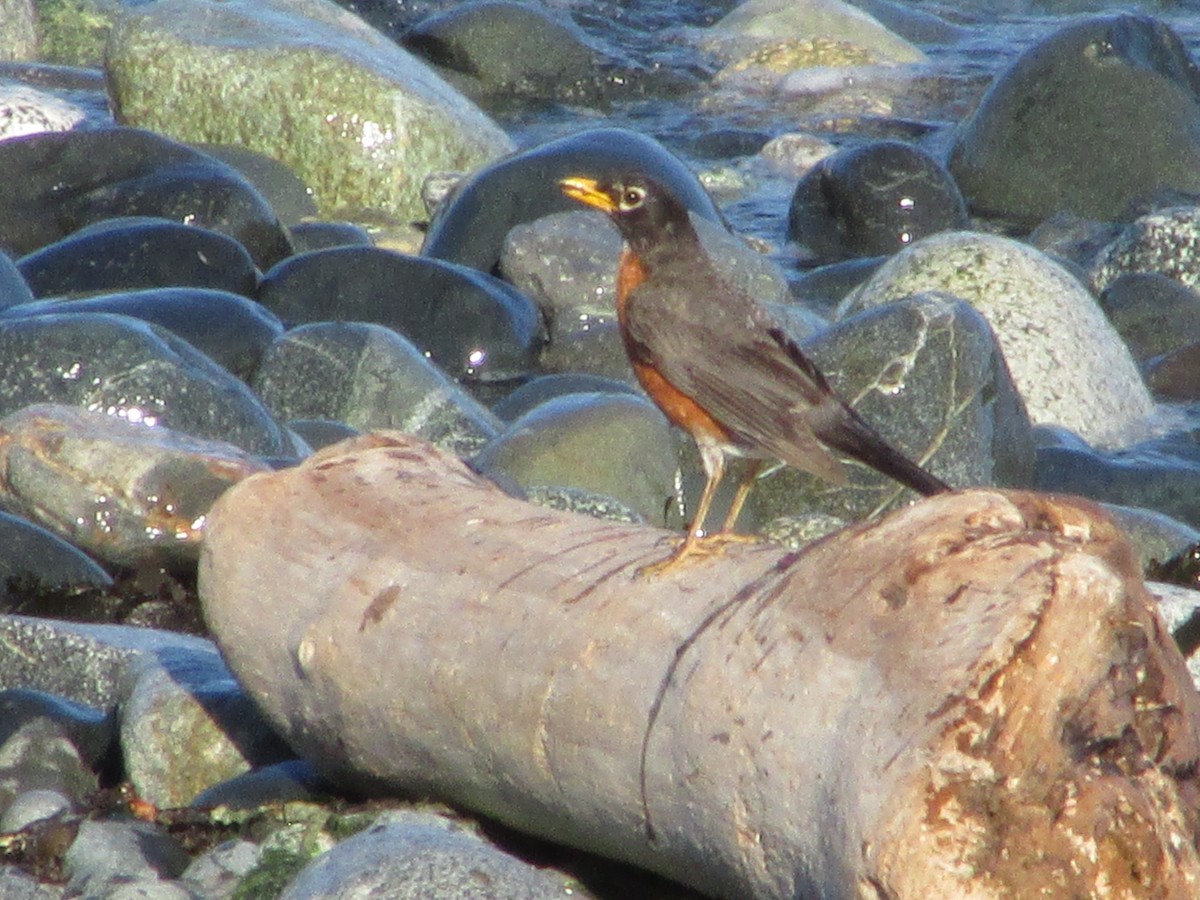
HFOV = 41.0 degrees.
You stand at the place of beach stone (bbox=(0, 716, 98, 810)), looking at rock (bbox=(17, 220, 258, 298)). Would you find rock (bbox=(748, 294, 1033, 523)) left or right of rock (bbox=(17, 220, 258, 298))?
right

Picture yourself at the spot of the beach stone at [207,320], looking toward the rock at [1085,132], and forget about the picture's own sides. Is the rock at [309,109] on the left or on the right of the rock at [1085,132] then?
left

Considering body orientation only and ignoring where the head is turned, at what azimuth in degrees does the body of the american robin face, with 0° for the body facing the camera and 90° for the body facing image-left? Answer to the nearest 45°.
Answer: approximately 90°

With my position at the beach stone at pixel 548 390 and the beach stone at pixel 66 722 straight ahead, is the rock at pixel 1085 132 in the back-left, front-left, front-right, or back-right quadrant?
back-left

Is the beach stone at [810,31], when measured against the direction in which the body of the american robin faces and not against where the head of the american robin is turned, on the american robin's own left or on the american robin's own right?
on the american robin's own right

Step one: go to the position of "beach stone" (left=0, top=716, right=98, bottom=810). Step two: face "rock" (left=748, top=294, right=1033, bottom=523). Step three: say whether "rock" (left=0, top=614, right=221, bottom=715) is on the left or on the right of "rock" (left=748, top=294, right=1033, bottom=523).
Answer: left

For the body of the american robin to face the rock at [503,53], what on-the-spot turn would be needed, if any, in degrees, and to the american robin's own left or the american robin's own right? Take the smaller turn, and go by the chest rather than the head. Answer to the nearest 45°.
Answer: approximately 90° to the american robin's own right
